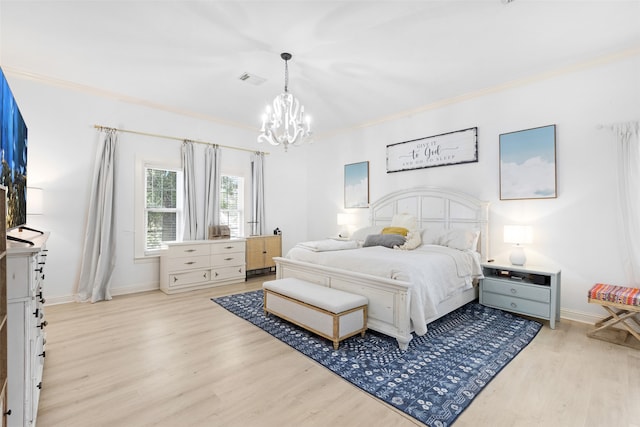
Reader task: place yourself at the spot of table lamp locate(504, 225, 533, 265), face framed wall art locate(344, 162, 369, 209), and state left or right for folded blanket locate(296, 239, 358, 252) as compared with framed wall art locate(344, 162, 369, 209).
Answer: left

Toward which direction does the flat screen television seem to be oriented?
to the viewer's right

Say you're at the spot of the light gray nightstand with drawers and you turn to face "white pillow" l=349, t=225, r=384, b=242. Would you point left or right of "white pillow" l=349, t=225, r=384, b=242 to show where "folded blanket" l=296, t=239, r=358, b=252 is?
left

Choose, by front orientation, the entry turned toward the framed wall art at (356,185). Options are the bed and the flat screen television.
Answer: the flat screen television

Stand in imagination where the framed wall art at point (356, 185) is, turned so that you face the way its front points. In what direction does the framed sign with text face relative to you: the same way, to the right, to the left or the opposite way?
the same way

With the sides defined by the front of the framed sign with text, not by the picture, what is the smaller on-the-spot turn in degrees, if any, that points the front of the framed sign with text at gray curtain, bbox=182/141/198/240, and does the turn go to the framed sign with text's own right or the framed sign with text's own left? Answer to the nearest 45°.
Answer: approximately 45° to the framed sign with text's own right

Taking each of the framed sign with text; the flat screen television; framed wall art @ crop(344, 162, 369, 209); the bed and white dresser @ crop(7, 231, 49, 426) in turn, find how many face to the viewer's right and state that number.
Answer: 2

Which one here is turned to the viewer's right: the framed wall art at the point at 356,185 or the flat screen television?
the flat screen television

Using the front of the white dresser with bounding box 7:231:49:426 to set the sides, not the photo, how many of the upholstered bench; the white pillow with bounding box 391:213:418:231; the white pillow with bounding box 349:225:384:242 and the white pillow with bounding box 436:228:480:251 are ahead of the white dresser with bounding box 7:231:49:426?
4

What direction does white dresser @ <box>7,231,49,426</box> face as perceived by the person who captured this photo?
facing to the right of the viewer

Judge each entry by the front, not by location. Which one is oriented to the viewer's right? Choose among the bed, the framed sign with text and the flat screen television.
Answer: the flat screen television

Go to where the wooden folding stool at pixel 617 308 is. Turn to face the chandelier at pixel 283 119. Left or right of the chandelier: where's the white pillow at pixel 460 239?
right

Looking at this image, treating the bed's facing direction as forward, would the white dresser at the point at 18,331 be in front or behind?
in front

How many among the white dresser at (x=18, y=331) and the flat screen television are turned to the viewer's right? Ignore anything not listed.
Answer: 2

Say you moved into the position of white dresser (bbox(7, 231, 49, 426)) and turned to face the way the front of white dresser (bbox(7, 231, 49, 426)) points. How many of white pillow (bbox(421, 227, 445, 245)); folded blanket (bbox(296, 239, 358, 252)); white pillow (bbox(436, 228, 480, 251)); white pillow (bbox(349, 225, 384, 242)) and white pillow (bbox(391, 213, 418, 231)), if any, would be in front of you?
5

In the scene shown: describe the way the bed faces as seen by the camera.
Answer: facing the viewer and to the left of the viewer

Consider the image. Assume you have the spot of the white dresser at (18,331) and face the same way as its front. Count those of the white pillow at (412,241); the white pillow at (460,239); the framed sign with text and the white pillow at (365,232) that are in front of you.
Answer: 4

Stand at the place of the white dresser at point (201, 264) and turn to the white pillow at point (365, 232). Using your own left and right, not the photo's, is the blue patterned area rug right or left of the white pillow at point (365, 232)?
right
